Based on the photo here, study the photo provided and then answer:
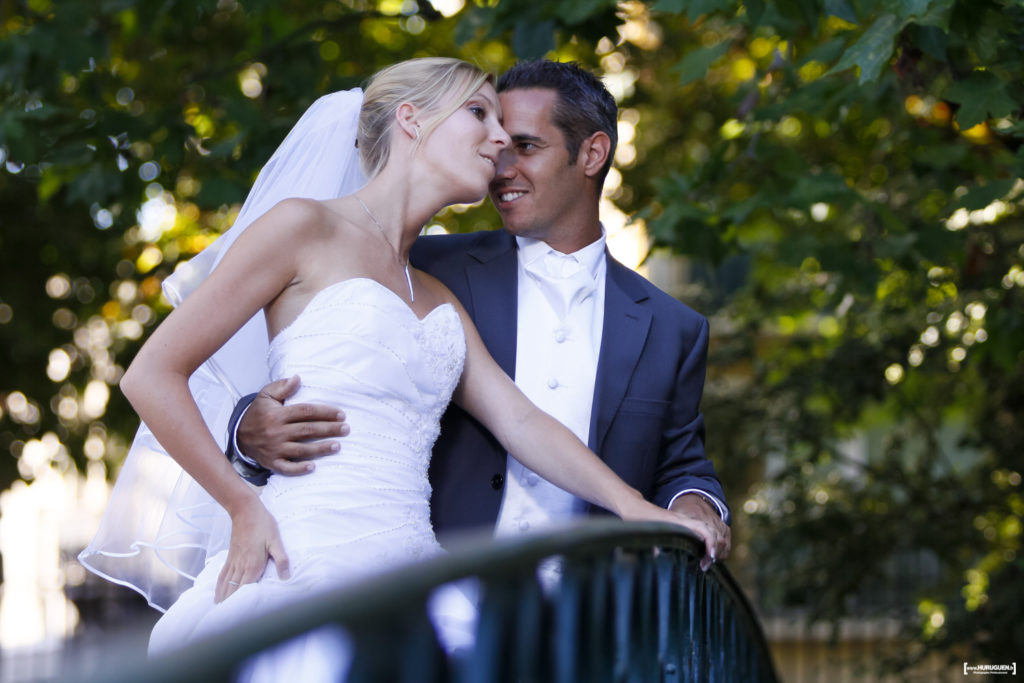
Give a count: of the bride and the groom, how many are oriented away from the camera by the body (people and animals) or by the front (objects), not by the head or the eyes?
0

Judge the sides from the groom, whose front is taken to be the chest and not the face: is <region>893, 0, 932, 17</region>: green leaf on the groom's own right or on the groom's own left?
on the groom's own left

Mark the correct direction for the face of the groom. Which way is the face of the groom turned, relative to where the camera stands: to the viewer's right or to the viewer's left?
to the viewer's left

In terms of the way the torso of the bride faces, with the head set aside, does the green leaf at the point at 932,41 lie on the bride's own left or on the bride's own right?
on the bride's own left

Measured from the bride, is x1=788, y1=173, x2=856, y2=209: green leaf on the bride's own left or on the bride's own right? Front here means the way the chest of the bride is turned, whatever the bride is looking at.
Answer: on the bride's own left

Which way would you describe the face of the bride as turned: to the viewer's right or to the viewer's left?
to the viewer's right

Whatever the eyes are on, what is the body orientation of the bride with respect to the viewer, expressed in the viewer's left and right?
facing the viewer and to the right of the viewer

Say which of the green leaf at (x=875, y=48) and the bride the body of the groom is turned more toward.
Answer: the bride

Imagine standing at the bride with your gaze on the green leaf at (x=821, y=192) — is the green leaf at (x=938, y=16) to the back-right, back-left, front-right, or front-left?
front-right

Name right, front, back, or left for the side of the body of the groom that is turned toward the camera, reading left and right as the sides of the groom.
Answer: front

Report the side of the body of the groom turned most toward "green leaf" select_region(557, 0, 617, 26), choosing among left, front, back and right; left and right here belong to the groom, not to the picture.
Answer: back
